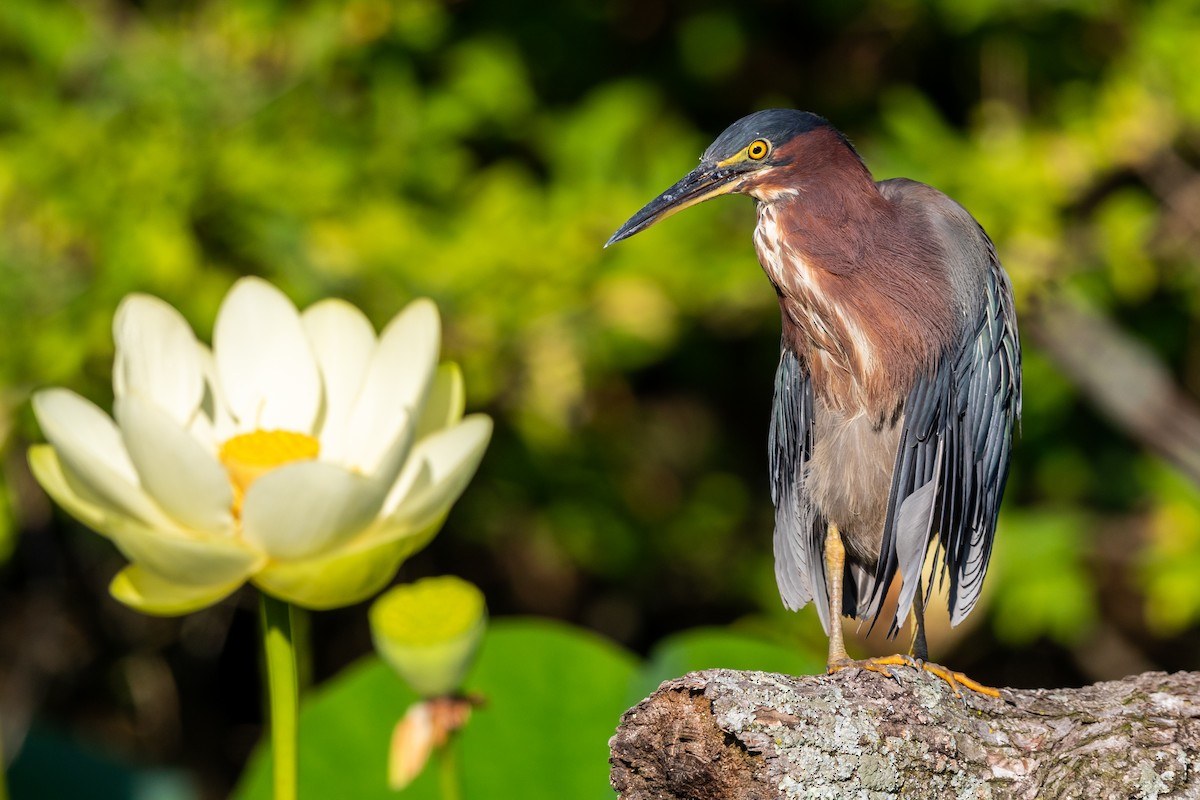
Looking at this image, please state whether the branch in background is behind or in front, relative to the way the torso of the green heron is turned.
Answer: behind

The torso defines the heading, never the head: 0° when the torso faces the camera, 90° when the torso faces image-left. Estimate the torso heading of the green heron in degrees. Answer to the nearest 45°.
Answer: approximately 45°
